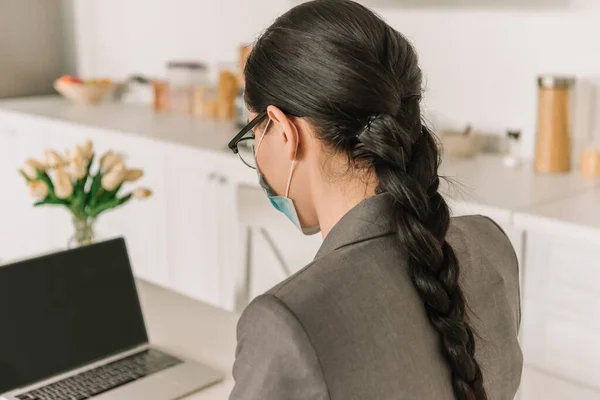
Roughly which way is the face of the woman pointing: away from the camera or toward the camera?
away from the camera

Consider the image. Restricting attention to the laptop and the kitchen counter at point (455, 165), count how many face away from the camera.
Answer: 0

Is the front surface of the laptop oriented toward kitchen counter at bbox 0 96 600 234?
no

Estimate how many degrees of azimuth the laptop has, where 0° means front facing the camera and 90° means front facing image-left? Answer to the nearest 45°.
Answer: approximately 315°

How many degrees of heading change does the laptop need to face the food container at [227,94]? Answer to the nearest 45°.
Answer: approximately 135° to its left

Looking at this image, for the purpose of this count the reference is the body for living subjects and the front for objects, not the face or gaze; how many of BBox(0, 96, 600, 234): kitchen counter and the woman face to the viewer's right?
0

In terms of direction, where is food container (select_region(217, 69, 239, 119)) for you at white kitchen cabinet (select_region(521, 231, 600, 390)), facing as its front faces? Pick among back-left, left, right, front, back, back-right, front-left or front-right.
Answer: right

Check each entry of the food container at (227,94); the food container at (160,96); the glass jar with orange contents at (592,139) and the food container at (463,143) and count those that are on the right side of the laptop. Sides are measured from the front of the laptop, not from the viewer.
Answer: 0

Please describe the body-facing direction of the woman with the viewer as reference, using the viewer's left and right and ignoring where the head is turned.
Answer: facing away from the viewer and to the left of the viewer

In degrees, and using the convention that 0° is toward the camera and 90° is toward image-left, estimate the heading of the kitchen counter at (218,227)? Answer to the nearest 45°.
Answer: approximately 45°

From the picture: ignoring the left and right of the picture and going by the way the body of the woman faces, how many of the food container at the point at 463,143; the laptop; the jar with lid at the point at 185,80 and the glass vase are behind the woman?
0

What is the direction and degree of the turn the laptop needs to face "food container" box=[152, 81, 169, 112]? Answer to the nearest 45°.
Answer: approximately 135° to its left

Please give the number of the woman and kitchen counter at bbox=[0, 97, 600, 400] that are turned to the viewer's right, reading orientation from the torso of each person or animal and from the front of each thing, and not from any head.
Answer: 0

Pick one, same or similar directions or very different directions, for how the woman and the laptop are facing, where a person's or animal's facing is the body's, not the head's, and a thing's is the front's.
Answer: very different directions

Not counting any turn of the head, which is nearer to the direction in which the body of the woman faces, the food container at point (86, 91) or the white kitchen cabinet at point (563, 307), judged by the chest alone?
the food container
